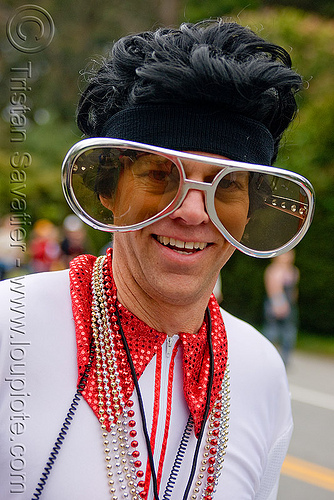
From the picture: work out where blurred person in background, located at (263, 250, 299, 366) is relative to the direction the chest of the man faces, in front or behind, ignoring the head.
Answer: behind

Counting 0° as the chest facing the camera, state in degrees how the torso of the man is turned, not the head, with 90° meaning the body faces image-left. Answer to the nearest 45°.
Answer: approximately 0°

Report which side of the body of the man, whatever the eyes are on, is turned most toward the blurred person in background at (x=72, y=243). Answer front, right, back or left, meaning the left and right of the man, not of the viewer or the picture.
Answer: back
